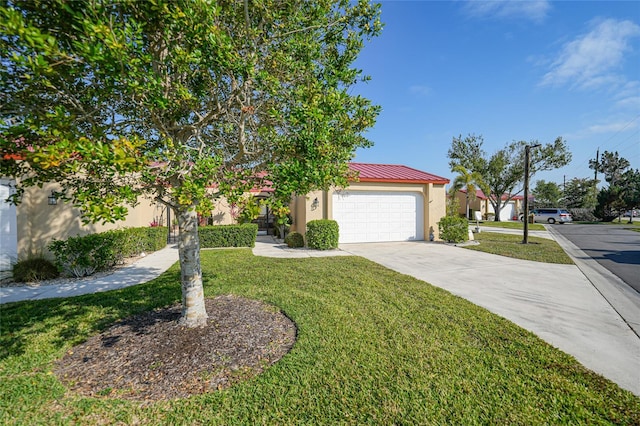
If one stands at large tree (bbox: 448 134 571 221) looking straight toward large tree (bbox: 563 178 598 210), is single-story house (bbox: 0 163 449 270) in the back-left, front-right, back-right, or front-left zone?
back-right

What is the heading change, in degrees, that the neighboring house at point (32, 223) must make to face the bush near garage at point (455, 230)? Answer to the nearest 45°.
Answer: approximately 45° to its left

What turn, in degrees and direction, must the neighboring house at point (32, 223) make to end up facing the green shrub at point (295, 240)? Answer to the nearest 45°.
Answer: approximately 45° to its left

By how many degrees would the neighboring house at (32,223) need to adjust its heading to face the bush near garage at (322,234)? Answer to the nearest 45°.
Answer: approximately 45° to its left

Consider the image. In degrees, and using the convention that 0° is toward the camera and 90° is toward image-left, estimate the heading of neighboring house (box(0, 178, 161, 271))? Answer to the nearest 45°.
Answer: approximately 315°
